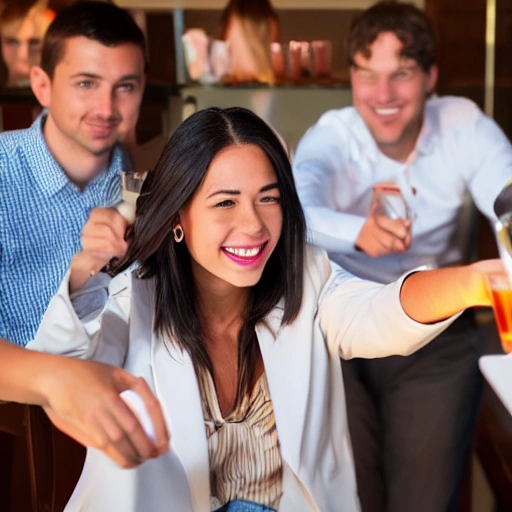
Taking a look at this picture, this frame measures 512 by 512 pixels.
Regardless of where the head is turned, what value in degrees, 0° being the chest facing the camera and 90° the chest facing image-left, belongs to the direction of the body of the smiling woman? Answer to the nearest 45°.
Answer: approximately 0°

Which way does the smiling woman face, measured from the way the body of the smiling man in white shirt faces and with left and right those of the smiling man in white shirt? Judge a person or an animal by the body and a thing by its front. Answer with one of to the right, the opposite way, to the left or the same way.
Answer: the same way

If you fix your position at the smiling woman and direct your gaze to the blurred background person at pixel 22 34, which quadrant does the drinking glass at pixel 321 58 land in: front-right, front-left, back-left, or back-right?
front-right

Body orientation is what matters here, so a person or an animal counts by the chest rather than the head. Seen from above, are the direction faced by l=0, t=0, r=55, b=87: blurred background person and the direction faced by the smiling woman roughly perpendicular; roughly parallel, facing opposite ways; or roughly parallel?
roughly parallel

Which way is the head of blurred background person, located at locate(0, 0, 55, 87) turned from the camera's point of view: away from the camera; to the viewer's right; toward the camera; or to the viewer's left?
toward the camera

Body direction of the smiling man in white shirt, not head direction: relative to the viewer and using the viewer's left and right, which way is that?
facing the viewer

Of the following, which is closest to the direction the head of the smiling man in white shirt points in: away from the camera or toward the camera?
toward the camera

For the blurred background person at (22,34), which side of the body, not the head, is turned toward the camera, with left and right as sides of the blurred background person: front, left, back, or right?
front
